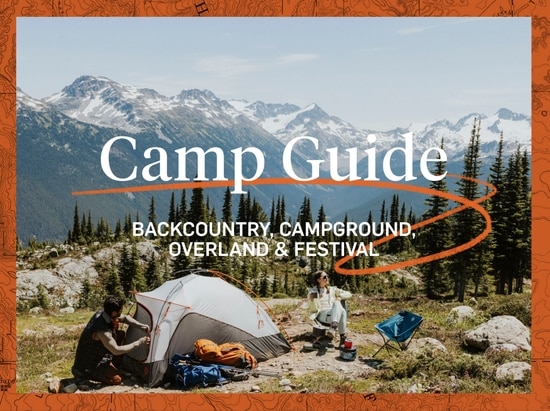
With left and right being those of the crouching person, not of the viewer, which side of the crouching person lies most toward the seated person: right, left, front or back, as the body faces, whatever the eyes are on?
front

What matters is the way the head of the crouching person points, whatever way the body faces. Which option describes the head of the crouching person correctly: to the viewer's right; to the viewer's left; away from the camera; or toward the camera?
to the viewer's right

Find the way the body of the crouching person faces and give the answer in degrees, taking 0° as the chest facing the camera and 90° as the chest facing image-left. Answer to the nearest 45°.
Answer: approximately 270°

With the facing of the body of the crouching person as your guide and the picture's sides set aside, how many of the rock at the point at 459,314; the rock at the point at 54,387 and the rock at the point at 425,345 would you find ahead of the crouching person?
2

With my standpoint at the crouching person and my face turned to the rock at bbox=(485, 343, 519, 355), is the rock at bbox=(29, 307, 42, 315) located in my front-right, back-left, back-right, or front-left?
back-left

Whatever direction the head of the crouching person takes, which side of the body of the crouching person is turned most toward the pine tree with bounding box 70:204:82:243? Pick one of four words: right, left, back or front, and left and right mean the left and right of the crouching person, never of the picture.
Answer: left

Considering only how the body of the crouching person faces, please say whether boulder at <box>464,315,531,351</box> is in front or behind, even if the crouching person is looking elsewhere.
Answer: in front

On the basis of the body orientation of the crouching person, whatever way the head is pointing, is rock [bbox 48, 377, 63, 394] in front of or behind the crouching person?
behind

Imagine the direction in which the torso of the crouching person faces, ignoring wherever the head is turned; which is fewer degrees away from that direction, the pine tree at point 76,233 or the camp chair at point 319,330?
the camp chair

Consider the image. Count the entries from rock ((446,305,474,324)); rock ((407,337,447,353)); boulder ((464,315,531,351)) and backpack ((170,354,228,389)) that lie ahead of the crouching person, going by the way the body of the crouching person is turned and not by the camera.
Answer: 4

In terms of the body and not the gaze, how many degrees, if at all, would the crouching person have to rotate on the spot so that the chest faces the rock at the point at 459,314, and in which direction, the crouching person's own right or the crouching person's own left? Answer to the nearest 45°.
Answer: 0° — they already face it
